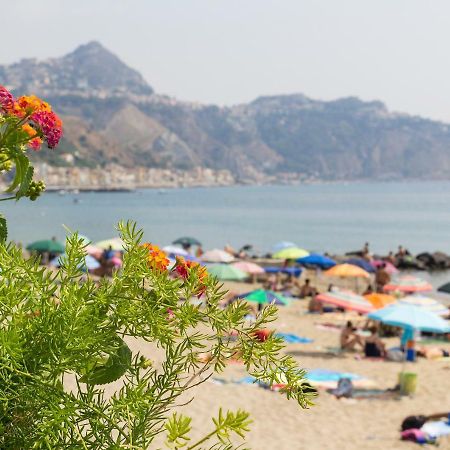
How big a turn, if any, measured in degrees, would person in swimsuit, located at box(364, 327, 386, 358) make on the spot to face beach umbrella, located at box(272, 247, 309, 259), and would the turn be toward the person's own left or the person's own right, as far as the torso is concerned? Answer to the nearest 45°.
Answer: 0° — they already face it

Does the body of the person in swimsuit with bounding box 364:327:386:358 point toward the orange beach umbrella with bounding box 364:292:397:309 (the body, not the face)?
yes

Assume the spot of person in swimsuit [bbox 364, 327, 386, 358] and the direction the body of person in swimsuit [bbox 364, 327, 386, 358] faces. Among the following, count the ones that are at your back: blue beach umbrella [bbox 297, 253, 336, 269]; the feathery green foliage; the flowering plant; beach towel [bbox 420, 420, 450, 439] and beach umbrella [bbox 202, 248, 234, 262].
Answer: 3

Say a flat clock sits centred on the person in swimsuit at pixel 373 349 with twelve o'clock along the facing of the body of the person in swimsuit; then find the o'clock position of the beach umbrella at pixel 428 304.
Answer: The beach umbrella is roughly at 1 o'clock from the person in swimsuit.

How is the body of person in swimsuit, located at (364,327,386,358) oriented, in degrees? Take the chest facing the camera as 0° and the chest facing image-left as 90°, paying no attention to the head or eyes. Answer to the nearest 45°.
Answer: approximately 180°

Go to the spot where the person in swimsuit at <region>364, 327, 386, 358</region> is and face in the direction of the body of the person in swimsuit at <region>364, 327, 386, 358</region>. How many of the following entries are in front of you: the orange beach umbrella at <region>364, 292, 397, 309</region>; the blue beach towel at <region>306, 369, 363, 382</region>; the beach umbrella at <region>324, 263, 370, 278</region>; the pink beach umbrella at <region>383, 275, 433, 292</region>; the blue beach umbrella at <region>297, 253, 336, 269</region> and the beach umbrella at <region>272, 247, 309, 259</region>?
5

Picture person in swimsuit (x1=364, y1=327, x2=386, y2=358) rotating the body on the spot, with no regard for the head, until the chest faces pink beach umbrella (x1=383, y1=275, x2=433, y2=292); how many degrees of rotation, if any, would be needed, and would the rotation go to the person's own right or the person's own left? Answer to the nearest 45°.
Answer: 0° — they already face it

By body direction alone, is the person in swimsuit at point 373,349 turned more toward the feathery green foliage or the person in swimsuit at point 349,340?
the person in swimsuit

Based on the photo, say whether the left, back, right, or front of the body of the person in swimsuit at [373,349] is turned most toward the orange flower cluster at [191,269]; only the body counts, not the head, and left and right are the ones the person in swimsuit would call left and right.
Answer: back

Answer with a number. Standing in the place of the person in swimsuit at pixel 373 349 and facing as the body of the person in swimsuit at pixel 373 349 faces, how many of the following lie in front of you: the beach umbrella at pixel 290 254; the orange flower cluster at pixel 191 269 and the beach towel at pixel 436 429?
1

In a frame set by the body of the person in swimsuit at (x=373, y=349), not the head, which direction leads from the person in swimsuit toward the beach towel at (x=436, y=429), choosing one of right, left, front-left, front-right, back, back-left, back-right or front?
back

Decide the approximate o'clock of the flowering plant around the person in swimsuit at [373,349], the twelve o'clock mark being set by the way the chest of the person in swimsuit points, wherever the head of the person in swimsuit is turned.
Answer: The flowering plant is roughly at 6 o'clock from the person in swimsuit.
